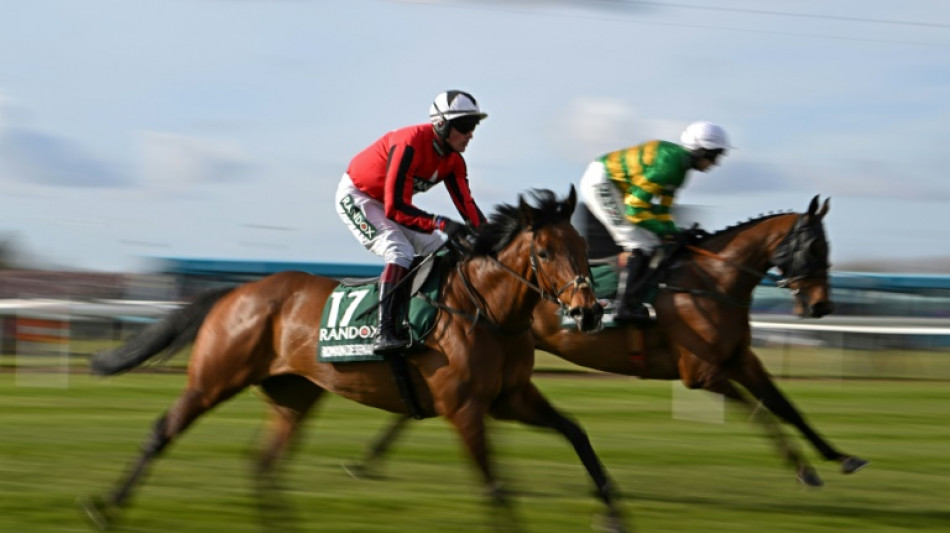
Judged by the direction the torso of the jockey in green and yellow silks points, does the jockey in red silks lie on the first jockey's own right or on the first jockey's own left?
on the first jockey's own right

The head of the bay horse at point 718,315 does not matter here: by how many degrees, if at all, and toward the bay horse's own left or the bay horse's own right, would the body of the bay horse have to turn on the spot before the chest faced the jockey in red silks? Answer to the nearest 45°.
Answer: approximately 135° to the bay horse's own right

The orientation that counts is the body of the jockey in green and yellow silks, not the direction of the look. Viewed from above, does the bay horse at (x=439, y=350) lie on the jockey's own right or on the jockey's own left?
on the jockey's own right

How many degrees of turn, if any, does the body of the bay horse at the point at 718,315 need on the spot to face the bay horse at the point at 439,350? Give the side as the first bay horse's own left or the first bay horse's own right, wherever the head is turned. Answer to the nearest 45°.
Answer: approximately 135° to the first bay horse's own right

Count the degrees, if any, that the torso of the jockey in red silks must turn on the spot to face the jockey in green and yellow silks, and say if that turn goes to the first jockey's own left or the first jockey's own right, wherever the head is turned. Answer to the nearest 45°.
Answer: approximately 90° to the first jockey's own left

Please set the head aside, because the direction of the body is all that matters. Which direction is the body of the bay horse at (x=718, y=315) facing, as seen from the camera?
to the viewer's right

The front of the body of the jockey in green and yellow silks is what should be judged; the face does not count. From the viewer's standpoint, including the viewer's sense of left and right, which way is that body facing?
facing to the right of the viewer

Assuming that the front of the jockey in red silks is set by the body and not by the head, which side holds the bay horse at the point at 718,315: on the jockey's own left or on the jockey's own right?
on the jockey's own left

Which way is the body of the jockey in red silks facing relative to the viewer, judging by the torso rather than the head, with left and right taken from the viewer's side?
facing the viewer and to the right of the viewer
